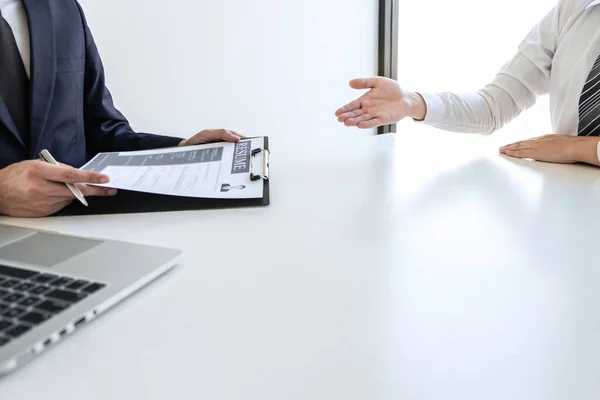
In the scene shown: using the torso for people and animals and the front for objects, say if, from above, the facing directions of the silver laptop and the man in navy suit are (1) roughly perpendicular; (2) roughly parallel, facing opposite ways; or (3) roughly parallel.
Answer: roughly perpendicular

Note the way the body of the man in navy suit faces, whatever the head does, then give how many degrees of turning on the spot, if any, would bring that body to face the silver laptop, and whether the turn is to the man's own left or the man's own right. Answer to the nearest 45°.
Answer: approximately 45° to the man's own right

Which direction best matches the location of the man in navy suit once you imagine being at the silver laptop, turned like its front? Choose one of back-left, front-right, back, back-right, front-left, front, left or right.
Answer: front-left

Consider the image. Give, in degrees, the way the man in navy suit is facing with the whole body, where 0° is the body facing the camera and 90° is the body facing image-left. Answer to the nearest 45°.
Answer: approximately 315°

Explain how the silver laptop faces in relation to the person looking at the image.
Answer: facing away from the viewer and to the right of the viewer

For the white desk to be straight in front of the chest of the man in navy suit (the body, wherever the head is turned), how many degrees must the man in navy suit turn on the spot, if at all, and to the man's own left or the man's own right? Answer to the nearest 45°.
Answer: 0° — they already face it
